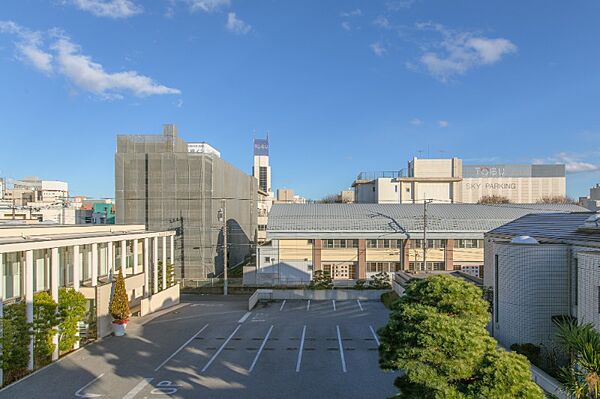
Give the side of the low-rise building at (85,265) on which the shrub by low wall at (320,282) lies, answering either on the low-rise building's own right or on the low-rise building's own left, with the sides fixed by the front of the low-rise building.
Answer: on the low-rise building's own left

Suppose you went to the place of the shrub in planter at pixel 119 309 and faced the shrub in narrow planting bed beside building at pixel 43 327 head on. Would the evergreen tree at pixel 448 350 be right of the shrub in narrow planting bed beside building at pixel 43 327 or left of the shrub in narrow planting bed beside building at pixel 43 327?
left

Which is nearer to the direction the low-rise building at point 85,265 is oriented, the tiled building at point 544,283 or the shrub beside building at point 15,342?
the tiled building

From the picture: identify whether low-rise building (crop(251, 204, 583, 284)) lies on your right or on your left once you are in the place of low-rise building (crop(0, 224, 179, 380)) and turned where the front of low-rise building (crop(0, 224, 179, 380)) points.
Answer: on your left

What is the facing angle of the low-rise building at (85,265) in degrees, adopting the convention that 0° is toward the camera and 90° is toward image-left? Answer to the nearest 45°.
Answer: approximately 315°
